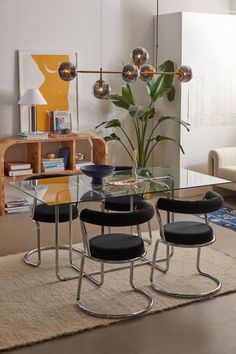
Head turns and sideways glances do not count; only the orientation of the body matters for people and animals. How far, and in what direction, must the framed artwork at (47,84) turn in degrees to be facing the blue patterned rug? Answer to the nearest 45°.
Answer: approximately 45° to its left

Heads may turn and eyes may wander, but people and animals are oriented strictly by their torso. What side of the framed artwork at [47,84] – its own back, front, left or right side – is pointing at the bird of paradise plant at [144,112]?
left

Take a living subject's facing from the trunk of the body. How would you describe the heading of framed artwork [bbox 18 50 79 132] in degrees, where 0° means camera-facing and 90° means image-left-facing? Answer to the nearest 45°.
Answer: approximately 0°

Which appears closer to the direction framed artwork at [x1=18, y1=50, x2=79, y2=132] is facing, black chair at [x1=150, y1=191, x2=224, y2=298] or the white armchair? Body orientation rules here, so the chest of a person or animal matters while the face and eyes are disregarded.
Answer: the black chair
